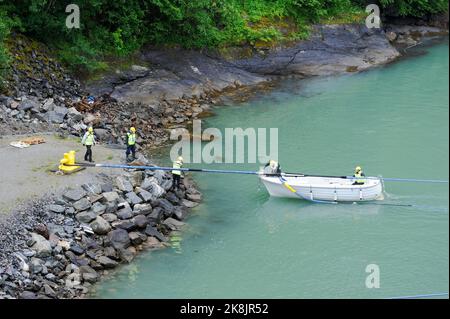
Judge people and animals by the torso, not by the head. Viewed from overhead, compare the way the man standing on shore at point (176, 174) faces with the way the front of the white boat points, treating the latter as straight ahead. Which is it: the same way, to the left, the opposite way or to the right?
the opposite way

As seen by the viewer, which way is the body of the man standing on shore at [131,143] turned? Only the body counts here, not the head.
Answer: to the viewer's right

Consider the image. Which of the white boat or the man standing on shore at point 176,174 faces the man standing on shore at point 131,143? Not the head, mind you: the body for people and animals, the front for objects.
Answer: the white boat

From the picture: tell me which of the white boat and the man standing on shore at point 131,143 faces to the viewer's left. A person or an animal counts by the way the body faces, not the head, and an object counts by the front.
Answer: the white boat

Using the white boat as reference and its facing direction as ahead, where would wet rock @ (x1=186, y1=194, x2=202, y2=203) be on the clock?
The wet rock is roughly at 12 o'clock from the white boat.

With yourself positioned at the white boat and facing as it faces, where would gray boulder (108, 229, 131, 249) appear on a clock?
The gray boulder is roughly at 11 o'clock from the white boat.

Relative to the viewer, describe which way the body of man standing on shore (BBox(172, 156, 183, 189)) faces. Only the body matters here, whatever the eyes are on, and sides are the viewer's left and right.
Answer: facing to the right of the viewer

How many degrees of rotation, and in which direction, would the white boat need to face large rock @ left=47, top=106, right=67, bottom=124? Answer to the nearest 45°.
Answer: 0° — it already faces it

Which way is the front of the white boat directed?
to the viewer's left

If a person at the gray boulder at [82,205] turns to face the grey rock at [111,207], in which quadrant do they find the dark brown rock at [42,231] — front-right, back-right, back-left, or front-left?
back-right

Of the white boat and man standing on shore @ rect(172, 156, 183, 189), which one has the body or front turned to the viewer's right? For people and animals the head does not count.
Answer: the man standing on shore
